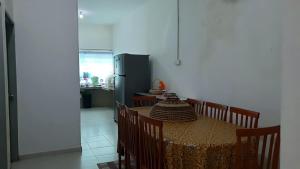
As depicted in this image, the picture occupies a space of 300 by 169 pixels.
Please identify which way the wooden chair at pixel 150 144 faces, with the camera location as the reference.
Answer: facing away from the viewer and to the right of the viewer

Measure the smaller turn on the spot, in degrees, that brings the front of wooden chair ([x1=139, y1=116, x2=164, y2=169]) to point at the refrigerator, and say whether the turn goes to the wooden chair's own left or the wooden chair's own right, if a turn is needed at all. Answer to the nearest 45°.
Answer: approximately 45° to the wooden chair's own left

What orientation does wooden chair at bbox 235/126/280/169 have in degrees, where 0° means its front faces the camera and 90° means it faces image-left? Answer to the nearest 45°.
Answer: approximately 135°

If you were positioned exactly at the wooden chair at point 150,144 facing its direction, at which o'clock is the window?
The window is roughly at 10 o'clock from the wooden chair.

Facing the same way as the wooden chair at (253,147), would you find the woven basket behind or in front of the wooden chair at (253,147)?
in front

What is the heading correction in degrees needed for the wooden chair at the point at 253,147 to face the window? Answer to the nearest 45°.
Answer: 0° — it already faces it

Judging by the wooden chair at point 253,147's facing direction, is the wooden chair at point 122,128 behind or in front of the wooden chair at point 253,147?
in front
